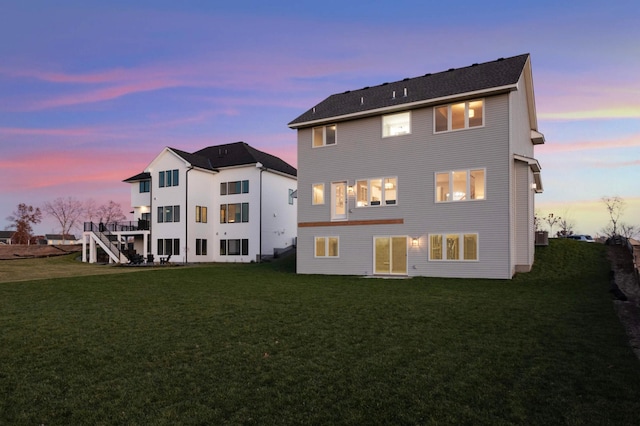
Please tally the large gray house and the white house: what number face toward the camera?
0

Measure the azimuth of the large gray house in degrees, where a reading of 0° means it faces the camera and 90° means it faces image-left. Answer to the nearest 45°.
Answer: approximately 180°

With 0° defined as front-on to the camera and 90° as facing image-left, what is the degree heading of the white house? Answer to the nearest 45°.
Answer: approximately 225°

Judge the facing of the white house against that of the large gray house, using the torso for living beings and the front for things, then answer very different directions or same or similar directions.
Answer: same or similar directions

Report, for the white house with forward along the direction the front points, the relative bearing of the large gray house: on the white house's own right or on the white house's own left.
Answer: on the white house's own right
